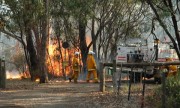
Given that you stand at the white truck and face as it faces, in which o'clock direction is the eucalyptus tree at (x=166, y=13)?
The eucalyptus tree is roughly at 3 o'clock from the white truck.

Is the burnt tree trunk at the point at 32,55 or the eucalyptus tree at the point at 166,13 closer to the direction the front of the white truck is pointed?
the eucalyptus tree

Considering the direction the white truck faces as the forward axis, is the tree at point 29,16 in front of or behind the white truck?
behind

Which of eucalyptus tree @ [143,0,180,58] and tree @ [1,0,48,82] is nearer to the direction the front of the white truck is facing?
the eucalyptus tree

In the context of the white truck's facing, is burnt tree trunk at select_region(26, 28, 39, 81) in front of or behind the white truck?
behind

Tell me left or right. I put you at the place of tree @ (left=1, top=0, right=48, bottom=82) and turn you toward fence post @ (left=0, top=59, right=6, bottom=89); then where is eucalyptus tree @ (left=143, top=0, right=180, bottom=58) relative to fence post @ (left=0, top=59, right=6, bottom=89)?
left

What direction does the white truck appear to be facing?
to the viewer's right
